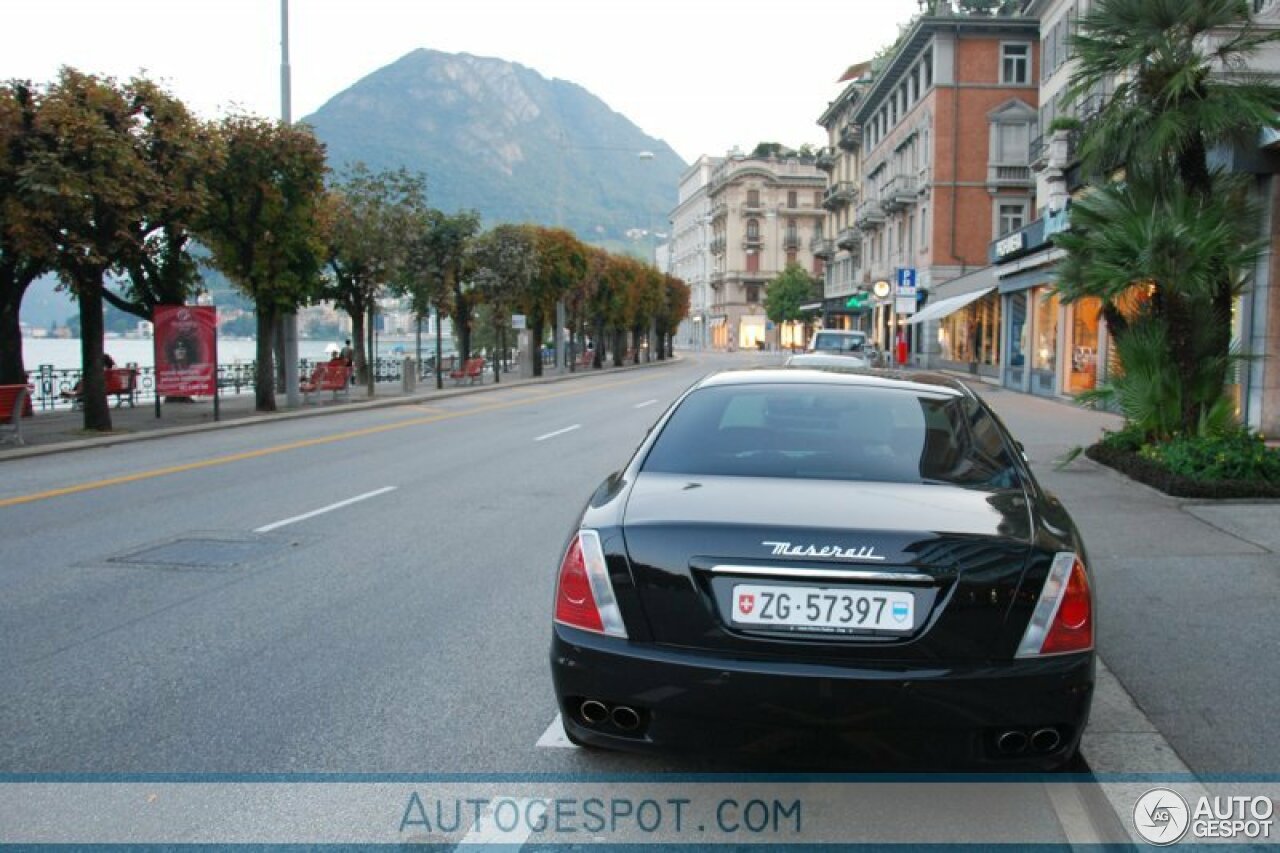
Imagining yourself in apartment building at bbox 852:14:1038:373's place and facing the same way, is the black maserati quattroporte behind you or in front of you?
in front

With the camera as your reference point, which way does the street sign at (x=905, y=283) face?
facing the viewer

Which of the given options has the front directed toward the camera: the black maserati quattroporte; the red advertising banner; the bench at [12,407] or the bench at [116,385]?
the red advertising banner

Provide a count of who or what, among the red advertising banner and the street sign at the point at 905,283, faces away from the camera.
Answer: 0

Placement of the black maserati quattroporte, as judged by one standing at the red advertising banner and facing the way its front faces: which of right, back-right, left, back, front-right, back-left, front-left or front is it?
front

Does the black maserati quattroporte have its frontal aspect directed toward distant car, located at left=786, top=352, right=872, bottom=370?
yes

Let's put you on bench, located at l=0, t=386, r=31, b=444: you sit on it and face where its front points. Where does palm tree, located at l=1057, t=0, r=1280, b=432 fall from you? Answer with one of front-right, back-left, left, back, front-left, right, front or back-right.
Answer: back

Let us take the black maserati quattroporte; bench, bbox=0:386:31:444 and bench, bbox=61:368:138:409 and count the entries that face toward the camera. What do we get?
0

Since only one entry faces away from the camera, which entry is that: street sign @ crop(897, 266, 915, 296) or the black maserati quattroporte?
the black maserati quattroporte

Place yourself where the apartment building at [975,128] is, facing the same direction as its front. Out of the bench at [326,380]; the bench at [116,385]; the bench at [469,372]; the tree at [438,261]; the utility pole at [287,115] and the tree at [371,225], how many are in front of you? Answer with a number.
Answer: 6

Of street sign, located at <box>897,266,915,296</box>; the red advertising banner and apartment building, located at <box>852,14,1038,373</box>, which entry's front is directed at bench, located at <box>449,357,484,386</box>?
the apartment building

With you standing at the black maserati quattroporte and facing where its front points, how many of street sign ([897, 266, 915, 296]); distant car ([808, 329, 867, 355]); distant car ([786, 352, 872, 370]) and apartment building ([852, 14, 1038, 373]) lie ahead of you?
4

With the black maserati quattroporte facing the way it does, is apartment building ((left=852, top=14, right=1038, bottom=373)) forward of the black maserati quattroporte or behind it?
forward

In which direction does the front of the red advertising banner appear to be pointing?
toward the camera

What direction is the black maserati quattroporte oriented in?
away from the camera

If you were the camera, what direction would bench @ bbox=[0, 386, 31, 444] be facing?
facing away from the viewer and to the left of the viewer

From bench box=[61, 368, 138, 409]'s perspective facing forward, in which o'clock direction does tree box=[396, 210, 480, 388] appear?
The tree is roughly at 3 o'clock from the bench.
